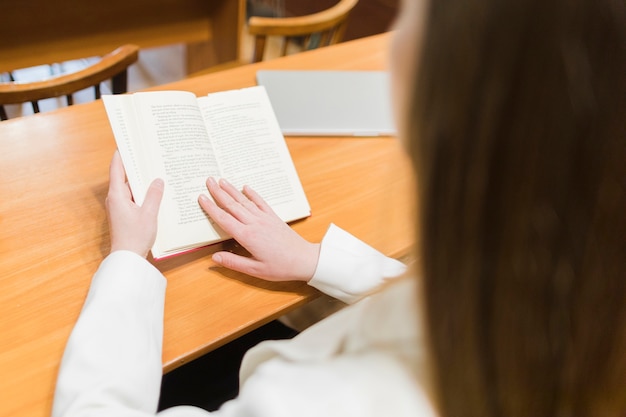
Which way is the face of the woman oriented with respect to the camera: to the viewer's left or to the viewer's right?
to the viewer's left

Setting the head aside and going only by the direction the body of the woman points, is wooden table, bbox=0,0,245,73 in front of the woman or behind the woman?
in front

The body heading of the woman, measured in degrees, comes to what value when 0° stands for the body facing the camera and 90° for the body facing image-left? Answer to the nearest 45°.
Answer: approximately 135°

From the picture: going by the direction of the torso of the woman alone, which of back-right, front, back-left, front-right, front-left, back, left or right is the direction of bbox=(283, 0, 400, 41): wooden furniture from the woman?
front-right

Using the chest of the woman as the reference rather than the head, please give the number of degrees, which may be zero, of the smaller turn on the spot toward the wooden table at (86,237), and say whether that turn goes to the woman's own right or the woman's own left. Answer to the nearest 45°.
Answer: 0° — they already face it

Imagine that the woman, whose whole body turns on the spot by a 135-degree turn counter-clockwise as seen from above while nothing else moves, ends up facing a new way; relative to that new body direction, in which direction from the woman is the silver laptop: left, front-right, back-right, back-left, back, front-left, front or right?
back
